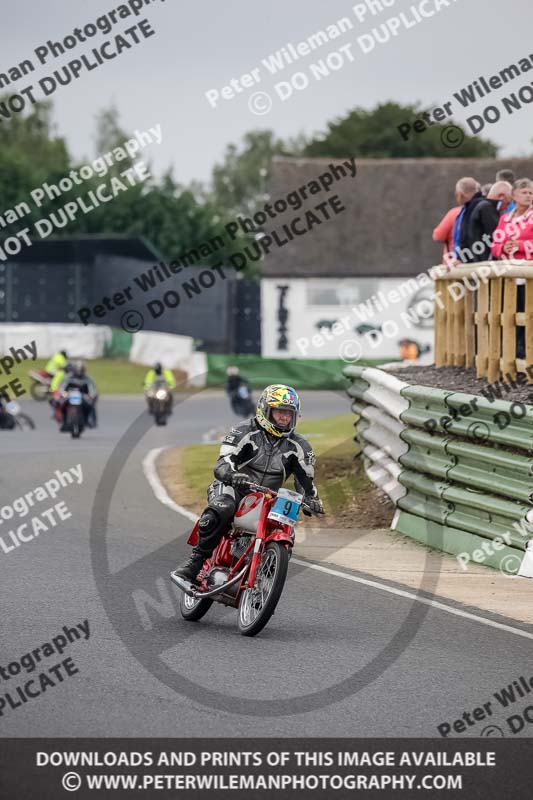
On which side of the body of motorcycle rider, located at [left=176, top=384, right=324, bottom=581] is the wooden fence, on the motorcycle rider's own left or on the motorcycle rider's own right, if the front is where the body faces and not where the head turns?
on the motorcycle rider's own left

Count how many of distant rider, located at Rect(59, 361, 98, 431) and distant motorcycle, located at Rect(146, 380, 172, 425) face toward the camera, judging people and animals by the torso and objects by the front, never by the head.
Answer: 2

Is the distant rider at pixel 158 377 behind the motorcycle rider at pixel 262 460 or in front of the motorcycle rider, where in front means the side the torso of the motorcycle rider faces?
behind

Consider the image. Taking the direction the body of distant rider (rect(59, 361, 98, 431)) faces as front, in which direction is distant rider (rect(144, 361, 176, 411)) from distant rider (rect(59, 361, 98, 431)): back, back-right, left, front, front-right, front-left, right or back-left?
back-left

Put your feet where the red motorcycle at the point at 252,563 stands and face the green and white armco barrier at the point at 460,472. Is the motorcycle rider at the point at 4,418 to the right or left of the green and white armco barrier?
left

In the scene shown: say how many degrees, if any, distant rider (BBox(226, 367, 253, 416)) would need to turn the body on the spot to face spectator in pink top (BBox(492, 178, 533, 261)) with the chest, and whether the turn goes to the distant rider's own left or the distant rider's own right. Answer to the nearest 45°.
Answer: approximately 45° to the distant rider's own left
